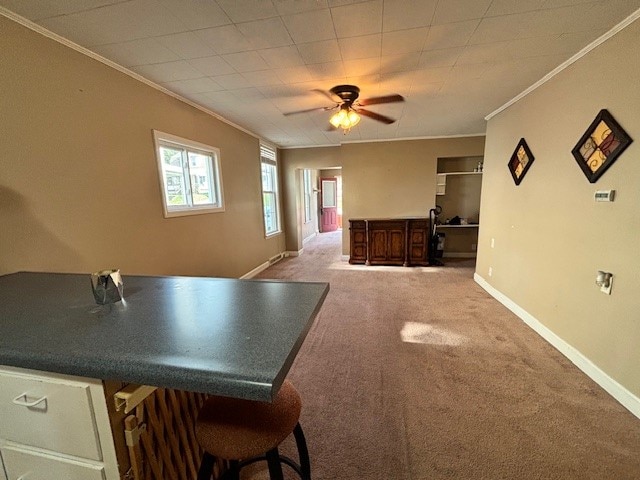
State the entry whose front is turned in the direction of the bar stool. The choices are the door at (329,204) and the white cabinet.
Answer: the door

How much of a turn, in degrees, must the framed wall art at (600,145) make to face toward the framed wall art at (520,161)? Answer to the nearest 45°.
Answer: approximately 90° to its right

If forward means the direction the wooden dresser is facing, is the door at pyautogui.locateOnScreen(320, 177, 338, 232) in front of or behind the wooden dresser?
behind

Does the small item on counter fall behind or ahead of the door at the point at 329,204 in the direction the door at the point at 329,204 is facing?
ahead

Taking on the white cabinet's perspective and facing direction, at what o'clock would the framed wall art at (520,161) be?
The framed wall art is roughly at 8 o'clock from the white cabinet.

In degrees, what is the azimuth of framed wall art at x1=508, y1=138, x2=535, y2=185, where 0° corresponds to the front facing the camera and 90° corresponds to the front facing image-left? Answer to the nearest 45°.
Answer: approximately 45°

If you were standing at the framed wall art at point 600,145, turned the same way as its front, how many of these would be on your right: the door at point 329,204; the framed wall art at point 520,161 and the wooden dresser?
3

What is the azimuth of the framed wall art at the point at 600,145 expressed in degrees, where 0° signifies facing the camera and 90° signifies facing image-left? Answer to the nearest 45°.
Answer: approximately 45°

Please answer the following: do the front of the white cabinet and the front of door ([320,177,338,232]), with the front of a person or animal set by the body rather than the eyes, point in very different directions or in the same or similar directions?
same or similar directions

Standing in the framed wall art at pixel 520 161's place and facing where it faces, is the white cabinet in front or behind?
in front

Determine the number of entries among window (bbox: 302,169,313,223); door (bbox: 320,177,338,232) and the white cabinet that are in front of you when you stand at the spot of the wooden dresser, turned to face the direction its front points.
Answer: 1

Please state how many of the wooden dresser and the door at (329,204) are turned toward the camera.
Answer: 2

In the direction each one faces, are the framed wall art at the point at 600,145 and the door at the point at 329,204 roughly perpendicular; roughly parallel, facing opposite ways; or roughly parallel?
roughly perpendicular

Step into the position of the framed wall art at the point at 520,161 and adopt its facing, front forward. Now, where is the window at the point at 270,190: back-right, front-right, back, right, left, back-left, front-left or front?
front-right

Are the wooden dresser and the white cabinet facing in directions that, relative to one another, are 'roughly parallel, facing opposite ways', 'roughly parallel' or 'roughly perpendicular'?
roughly parallel

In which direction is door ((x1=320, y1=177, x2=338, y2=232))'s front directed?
toward the camera

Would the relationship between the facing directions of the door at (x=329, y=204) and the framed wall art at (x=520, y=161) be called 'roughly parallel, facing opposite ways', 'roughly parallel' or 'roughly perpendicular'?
roughly perpendicular
